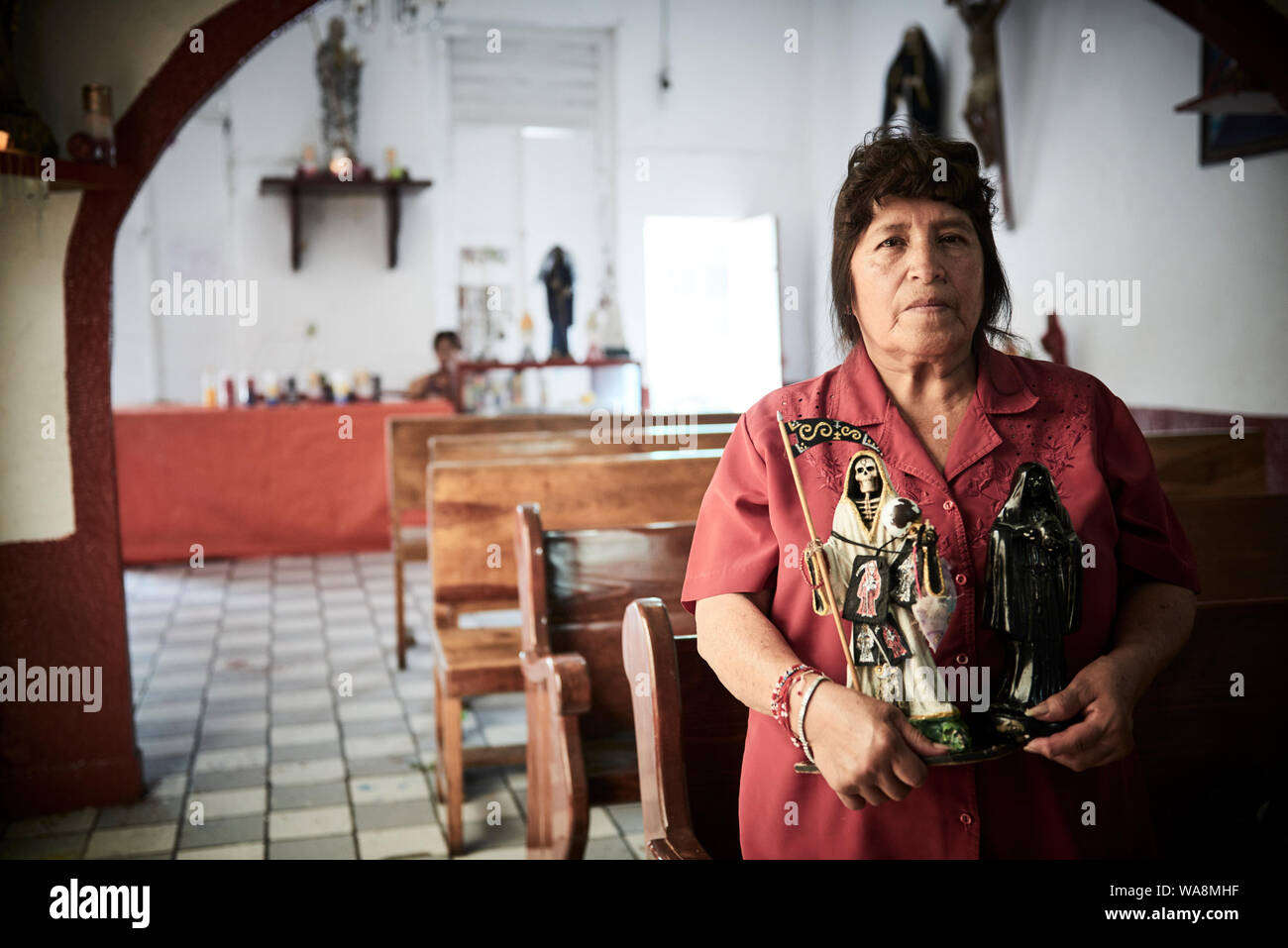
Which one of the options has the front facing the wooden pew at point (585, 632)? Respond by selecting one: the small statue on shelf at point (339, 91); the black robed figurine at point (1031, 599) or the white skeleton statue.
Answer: the small statue on shelf

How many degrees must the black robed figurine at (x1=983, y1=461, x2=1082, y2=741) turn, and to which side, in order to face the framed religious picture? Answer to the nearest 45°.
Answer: approximately 180°

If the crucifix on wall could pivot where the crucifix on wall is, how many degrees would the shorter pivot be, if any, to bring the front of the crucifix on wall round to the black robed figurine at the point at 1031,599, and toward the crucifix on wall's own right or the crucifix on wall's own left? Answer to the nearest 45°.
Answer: approximately 45° to the crucifix on wall's own left

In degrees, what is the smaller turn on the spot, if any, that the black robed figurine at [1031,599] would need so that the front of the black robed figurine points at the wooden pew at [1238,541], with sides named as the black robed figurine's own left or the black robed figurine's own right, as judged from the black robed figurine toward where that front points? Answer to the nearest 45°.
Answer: approximately 180°

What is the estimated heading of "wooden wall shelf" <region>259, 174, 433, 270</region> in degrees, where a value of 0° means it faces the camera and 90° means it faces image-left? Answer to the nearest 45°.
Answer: approximately 0°

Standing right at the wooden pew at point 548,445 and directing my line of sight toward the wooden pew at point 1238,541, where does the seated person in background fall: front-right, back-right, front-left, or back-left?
back-left
